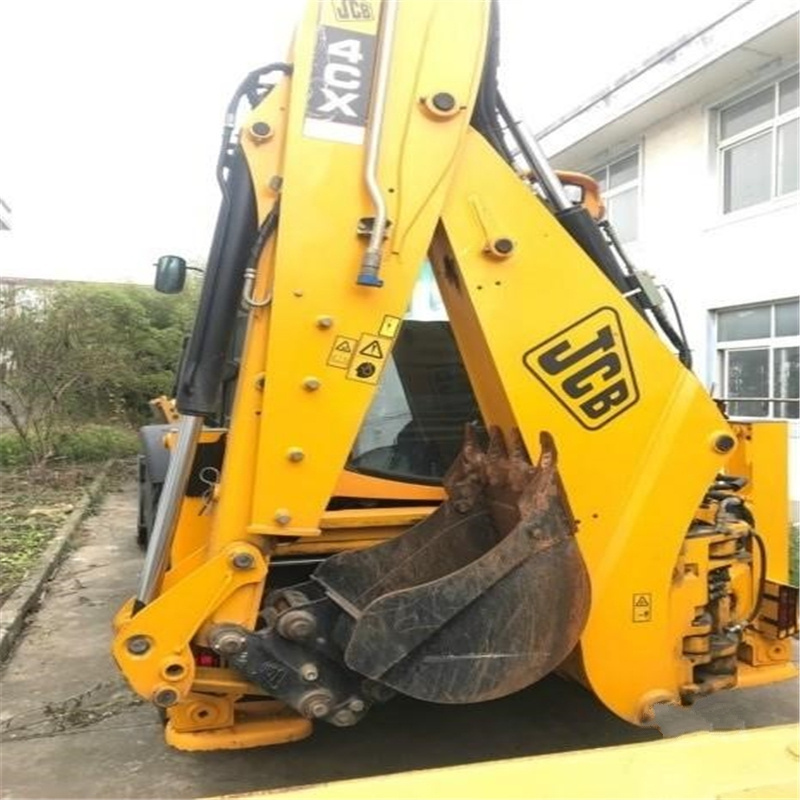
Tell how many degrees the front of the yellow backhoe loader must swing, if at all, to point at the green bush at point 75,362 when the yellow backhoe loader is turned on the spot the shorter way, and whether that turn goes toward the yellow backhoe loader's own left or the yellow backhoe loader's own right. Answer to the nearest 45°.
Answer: approximately 45° to the yellow backhoe loader's own left

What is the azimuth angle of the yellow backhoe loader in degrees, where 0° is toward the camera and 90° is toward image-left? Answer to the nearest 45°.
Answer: approximately 180°

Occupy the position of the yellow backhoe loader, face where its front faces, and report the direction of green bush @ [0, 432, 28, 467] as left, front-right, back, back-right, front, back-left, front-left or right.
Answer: front-left

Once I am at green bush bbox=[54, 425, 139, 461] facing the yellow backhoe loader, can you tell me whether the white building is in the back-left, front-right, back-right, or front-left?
front-left

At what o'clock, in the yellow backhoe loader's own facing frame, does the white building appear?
The white building is roughly at 1 o'clock from the yellow backhoe loader.

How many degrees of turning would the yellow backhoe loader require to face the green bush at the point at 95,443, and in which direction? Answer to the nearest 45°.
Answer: approximately 45° to its left

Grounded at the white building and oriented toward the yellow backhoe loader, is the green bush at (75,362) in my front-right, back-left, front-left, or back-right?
front-right
